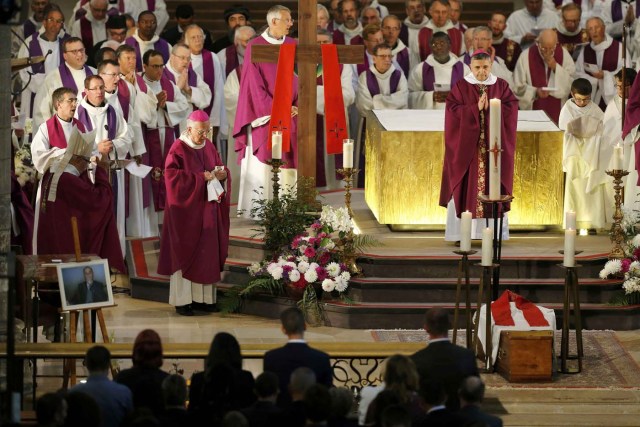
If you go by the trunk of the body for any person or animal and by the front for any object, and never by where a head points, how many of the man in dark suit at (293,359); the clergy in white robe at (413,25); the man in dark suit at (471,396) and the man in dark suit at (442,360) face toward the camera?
1

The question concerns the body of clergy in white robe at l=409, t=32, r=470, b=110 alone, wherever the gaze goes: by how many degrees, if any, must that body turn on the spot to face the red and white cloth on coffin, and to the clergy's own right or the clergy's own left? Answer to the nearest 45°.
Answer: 0° — they already face it

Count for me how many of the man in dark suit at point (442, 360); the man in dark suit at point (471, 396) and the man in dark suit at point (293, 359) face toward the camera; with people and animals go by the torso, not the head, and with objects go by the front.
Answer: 0

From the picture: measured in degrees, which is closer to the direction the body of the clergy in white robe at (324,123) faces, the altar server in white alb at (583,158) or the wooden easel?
the wooden easel

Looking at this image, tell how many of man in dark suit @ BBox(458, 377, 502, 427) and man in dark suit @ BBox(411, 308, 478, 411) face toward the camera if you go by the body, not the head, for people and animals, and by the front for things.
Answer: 0

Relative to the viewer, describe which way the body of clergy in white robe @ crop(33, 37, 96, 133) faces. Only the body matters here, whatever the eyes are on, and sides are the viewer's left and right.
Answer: facing the viewer and to the right of the viewer

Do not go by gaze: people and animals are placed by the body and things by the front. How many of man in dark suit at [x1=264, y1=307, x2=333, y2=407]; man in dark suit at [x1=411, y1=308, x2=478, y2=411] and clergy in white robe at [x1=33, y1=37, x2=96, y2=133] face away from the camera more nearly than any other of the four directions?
2

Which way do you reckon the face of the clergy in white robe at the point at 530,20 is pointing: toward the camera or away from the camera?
toward the camera

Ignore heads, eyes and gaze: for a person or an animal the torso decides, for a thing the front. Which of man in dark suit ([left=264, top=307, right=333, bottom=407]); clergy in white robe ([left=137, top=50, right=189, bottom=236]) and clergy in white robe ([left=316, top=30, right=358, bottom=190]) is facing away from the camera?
the man in dark suit

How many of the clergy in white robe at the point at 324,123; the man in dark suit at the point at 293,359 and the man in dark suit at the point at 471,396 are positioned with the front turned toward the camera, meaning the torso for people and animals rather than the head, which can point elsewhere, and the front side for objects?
1

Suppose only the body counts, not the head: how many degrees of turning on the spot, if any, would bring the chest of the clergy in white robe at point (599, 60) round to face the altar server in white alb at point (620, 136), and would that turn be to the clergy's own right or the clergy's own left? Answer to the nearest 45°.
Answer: approximately 45° to the clergy's own left

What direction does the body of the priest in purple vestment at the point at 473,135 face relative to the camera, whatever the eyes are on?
toward the camera

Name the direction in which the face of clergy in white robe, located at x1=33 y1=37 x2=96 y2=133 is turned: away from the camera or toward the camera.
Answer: toward the camera

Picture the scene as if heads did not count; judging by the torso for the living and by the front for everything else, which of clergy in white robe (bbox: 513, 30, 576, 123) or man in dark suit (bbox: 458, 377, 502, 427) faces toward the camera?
the clergy in white robe

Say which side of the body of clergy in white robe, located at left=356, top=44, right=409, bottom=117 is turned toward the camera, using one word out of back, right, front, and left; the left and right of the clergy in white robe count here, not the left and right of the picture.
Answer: front
